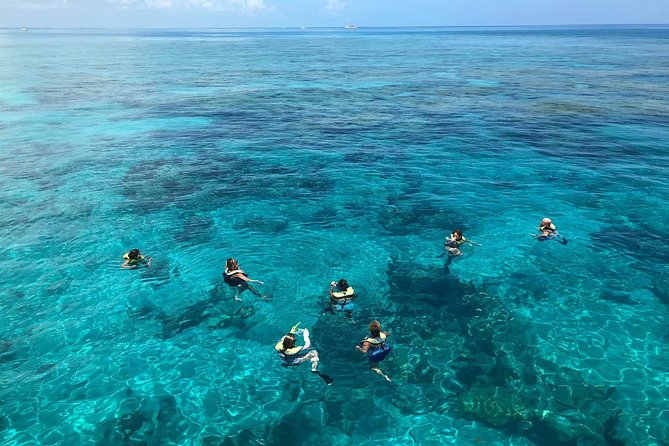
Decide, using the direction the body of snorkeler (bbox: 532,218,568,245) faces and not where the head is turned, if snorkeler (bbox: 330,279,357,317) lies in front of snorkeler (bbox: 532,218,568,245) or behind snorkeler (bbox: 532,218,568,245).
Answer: in front

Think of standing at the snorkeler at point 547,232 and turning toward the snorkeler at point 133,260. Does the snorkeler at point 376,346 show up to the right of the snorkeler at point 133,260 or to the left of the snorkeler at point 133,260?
left

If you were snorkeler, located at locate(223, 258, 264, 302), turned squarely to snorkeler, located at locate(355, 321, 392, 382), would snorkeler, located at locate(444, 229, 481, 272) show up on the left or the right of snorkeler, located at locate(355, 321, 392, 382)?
left

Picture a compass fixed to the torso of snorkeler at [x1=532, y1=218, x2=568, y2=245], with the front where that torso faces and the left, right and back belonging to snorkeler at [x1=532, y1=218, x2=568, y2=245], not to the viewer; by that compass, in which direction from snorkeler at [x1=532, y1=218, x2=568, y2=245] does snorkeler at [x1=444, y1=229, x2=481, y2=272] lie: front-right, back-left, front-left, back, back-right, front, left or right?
front-right

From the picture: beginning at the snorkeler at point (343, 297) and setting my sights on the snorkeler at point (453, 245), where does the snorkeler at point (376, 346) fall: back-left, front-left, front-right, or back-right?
back-right
